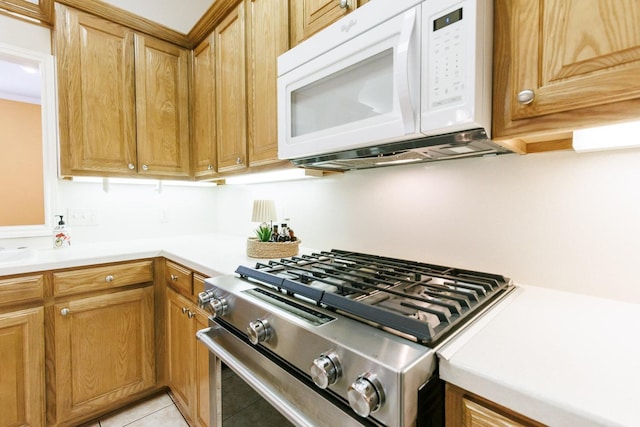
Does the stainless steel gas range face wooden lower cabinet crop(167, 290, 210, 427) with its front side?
no

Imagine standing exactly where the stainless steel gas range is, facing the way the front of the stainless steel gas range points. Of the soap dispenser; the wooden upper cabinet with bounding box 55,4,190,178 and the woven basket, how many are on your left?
0

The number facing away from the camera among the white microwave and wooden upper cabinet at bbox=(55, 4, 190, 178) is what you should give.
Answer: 0

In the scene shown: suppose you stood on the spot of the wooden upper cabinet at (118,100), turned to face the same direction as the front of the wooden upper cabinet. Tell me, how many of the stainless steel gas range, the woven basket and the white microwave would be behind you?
0

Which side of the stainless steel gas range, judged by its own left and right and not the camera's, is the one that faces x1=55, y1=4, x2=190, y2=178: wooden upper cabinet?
right

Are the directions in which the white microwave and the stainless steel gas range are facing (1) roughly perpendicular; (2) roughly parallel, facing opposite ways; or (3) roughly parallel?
roughly parallel

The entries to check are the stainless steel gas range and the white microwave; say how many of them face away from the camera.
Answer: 0

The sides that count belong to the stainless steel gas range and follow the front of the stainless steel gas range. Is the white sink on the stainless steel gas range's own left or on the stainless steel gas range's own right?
on the stainless steel gas range's own right

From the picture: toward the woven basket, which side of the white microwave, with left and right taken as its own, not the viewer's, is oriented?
right

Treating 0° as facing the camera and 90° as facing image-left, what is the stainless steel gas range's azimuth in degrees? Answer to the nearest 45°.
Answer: approximately 45°

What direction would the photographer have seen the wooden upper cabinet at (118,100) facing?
facing the viewer and to the right of the viewer
